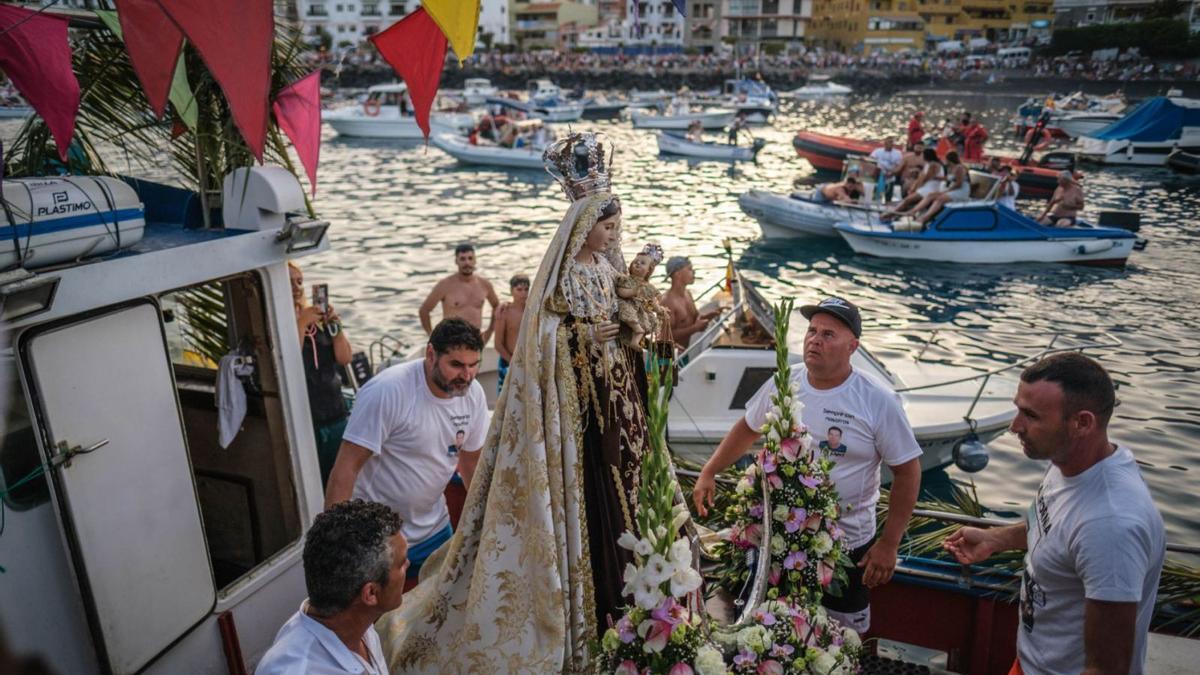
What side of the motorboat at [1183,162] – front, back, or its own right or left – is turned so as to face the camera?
left

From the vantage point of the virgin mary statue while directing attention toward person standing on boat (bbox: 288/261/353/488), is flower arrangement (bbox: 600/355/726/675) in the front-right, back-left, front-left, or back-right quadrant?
back-left

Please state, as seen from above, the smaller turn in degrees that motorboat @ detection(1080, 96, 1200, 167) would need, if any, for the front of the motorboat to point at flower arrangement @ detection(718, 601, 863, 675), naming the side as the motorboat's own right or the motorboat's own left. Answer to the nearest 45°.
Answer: approximately 90° to the motorboat's own left

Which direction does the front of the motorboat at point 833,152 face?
to the viewer's left

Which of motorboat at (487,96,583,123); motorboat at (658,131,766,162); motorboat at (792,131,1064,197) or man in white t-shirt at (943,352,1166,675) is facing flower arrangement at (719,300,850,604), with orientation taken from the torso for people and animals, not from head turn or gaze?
the man in white t-shirt

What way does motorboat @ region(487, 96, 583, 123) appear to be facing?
to the viewer's left

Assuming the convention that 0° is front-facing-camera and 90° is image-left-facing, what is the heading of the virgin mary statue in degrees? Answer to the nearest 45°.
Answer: approximately 270°

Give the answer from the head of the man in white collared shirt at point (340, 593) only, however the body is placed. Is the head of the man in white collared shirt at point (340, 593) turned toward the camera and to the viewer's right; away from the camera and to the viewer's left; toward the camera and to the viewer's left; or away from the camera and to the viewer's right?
away from the camera and to the viewer's right

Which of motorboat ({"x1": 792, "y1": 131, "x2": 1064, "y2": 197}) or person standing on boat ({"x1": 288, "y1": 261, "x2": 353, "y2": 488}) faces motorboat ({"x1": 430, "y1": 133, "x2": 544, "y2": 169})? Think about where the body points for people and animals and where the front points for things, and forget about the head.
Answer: motorboat ({"x1": 792, "y1": 131, "x2": 1064, "y2": 197})

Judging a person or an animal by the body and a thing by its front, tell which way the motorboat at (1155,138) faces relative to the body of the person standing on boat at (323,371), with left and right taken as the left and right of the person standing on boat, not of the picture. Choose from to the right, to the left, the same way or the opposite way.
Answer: the opposite way

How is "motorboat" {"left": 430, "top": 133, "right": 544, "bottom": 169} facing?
to the viewer's left

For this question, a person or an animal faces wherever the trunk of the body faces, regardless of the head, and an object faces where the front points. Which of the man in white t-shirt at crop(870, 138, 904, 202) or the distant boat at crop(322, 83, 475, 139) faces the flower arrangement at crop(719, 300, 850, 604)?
the man in white t-shirt

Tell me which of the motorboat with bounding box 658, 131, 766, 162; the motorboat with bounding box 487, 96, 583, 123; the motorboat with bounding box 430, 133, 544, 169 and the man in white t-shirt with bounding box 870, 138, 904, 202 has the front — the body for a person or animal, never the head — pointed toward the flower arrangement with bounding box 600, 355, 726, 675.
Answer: the man in white t-shirt

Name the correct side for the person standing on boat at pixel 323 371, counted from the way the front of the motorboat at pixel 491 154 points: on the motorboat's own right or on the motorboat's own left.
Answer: on the motorboat's own left
